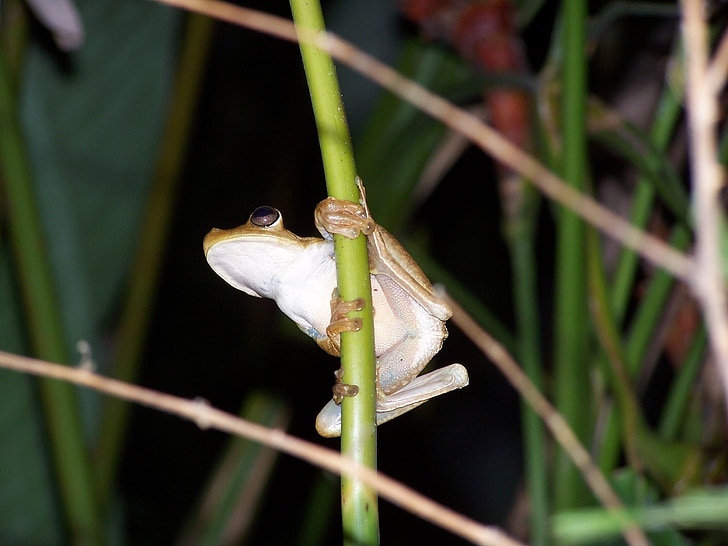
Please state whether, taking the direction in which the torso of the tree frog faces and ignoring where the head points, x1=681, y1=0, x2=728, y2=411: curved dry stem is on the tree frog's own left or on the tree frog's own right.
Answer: on the tree frog's own left

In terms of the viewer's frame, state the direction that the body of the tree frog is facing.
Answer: to the viewer's left

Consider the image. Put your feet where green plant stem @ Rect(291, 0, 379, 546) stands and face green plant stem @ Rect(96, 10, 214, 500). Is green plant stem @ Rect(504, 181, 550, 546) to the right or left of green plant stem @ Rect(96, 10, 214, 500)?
right

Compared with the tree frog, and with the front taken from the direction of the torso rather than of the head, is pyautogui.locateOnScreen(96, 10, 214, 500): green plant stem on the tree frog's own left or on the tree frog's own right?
on the tree frog's own right
